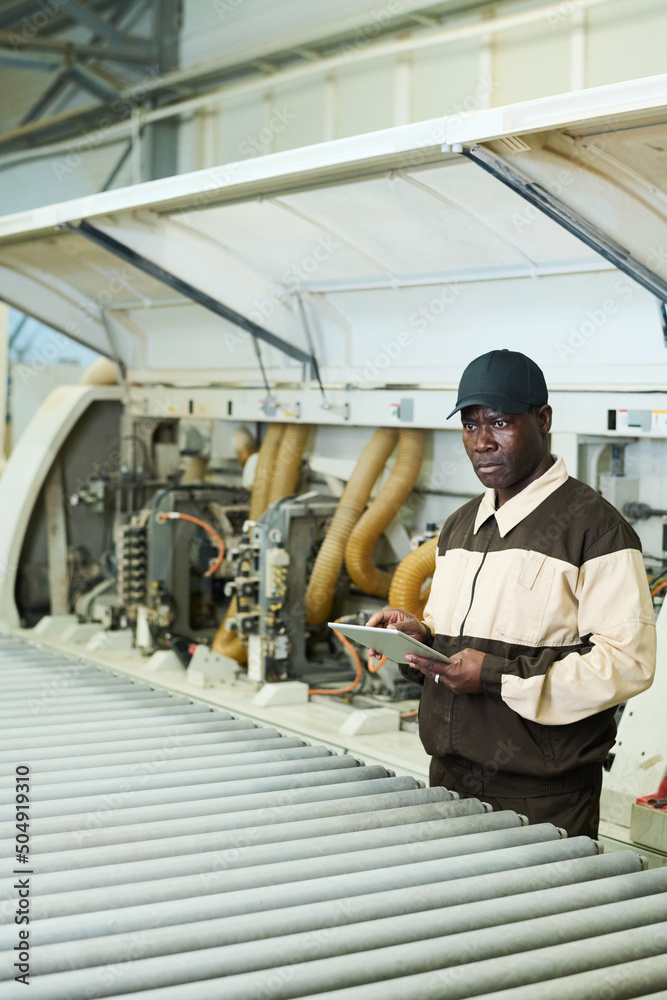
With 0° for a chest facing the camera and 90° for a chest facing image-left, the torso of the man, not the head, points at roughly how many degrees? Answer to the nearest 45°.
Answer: approximately 45°

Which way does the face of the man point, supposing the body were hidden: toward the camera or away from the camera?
toward the camera
